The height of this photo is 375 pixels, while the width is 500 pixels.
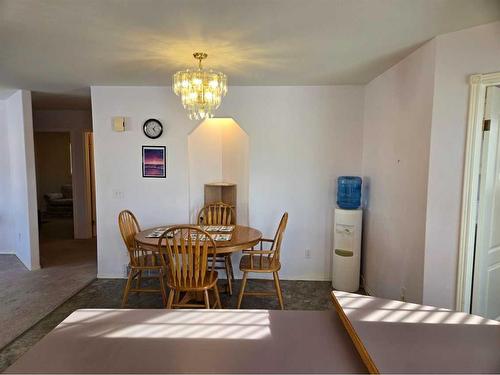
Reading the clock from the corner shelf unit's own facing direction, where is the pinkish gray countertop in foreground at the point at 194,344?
The pinkish gray countertop in foreground is roughly at 12 o'clock from the corner shelf unit.

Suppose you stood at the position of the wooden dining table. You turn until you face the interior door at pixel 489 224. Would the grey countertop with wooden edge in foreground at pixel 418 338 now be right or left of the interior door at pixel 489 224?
right

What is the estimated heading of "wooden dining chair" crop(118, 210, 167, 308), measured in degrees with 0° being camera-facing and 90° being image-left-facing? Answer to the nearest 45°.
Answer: approximately 270°

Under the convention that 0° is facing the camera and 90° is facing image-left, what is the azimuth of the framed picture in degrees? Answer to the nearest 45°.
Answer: approximately 0°

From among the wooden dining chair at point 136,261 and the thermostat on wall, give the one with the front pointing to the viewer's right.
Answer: the wooden dining chair

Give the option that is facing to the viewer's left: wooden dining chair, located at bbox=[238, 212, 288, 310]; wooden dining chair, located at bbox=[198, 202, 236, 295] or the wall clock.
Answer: wooden dining chair, located at bbox=[238, 212, 288, 310]

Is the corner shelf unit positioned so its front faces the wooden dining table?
yes

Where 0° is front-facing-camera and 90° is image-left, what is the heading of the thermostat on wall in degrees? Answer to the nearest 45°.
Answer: approximately 0°

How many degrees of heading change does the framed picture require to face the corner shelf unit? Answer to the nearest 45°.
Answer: approximately 90° to its left

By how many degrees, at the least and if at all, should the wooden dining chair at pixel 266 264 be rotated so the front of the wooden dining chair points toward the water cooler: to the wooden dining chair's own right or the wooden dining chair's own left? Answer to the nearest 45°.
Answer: approximately 135° to the wooden dining chair's own right

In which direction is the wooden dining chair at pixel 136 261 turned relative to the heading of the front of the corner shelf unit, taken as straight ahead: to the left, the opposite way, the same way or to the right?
to the left

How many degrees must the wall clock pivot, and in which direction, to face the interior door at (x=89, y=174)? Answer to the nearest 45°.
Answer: approximately 135° to its right
